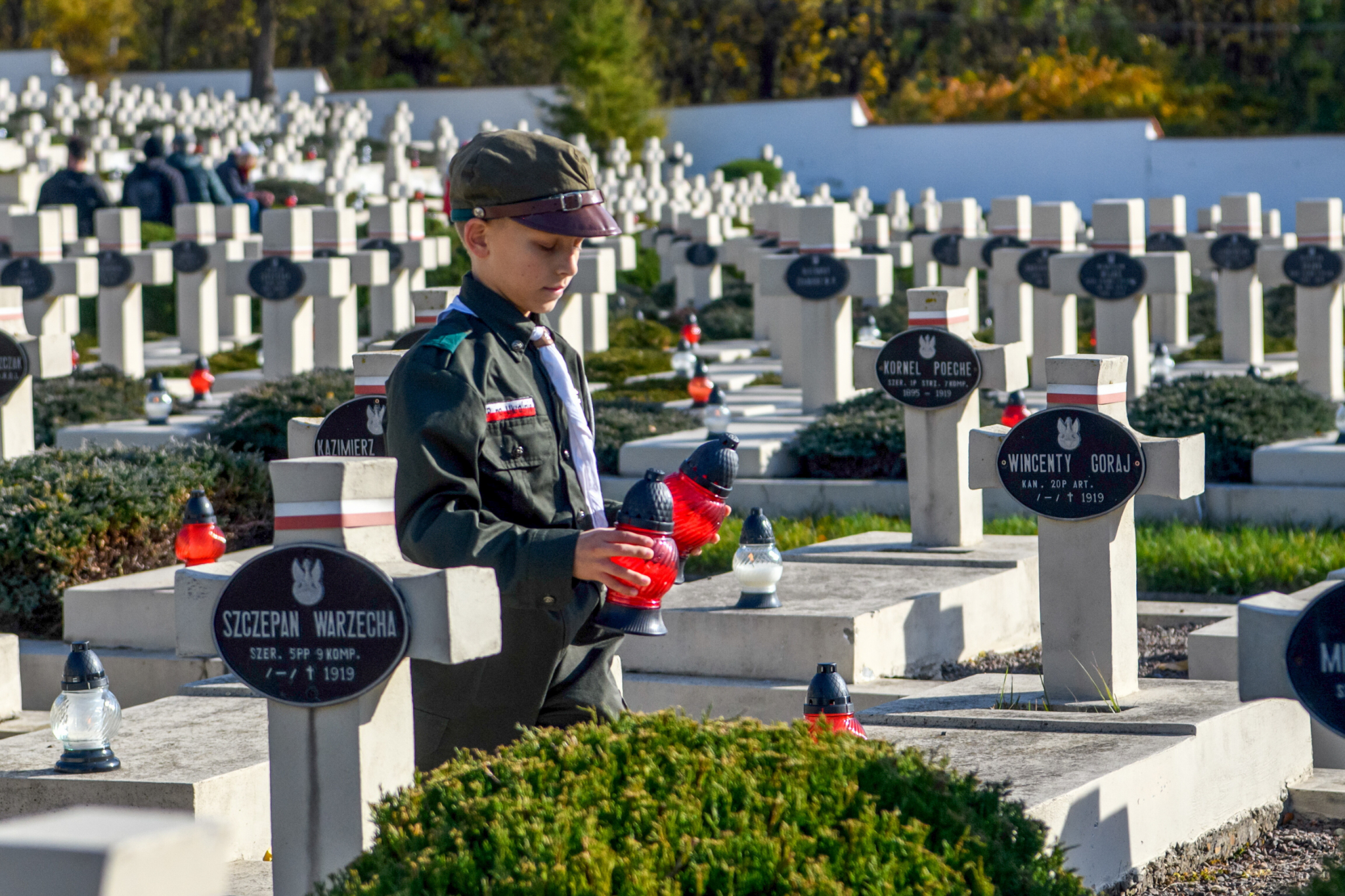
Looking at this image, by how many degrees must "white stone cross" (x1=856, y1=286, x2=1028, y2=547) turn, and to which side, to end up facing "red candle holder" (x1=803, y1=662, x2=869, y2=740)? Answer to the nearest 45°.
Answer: approximately 45° to its left

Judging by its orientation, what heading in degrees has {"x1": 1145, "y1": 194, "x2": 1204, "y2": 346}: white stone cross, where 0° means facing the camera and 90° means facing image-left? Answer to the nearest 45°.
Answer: approximately 45°

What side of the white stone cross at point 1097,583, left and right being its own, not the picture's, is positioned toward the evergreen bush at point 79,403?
right

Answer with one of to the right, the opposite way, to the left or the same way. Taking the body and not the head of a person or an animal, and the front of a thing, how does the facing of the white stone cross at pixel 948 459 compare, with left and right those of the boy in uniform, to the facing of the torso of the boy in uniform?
to the right

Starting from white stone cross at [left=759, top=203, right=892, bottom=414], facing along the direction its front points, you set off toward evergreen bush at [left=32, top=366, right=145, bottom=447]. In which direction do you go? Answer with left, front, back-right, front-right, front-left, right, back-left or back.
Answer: front-right

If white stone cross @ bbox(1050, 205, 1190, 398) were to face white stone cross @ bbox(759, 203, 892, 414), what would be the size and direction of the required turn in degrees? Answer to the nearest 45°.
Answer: approximately 45° to its right

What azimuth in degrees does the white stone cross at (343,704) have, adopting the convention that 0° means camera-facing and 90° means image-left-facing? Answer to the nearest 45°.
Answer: approximately 45°

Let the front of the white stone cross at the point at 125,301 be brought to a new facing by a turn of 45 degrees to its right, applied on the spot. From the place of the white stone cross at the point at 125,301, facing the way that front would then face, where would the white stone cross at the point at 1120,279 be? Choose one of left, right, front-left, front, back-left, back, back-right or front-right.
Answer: back-left

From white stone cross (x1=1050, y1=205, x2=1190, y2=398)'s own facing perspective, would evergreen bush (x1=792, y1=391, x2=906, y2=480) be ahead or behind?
ahead

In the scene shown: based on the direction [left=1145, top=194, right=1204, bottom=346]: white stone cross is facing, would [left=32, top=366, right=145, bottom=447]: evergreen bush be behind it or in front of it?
in front
